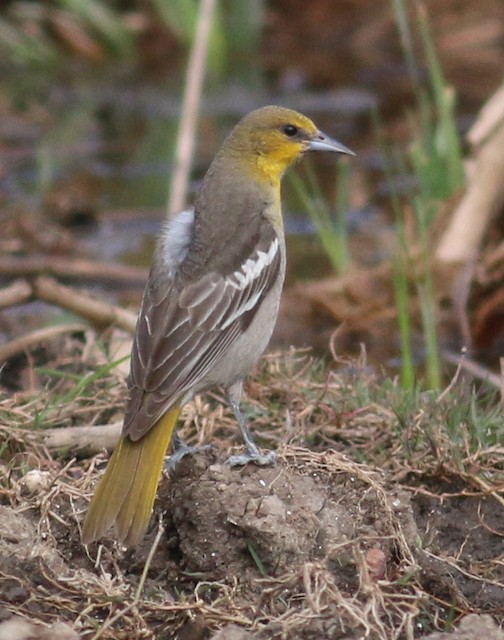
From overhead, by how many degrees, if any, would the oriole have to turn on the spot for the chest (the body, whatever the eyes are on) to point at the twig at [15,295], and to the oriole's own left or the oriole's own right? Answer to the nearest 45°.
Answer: approximately 90° to the oriole's own left

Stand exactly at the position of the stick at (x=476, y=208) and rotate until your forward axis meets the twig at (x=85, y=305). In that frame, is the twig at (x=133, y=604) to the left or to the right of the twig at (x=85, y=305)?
left

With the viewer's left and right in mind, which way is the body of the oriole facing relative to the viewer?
facing away from the viewer and to the right of the viewer

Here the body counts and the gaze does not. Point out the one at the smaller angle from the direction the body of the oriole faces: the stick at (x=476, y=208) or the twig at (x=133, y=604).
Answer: the stick

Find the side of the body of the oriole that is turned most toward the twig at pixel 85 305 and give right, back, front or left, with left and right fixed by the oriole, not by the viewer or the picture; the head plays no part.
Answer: left
